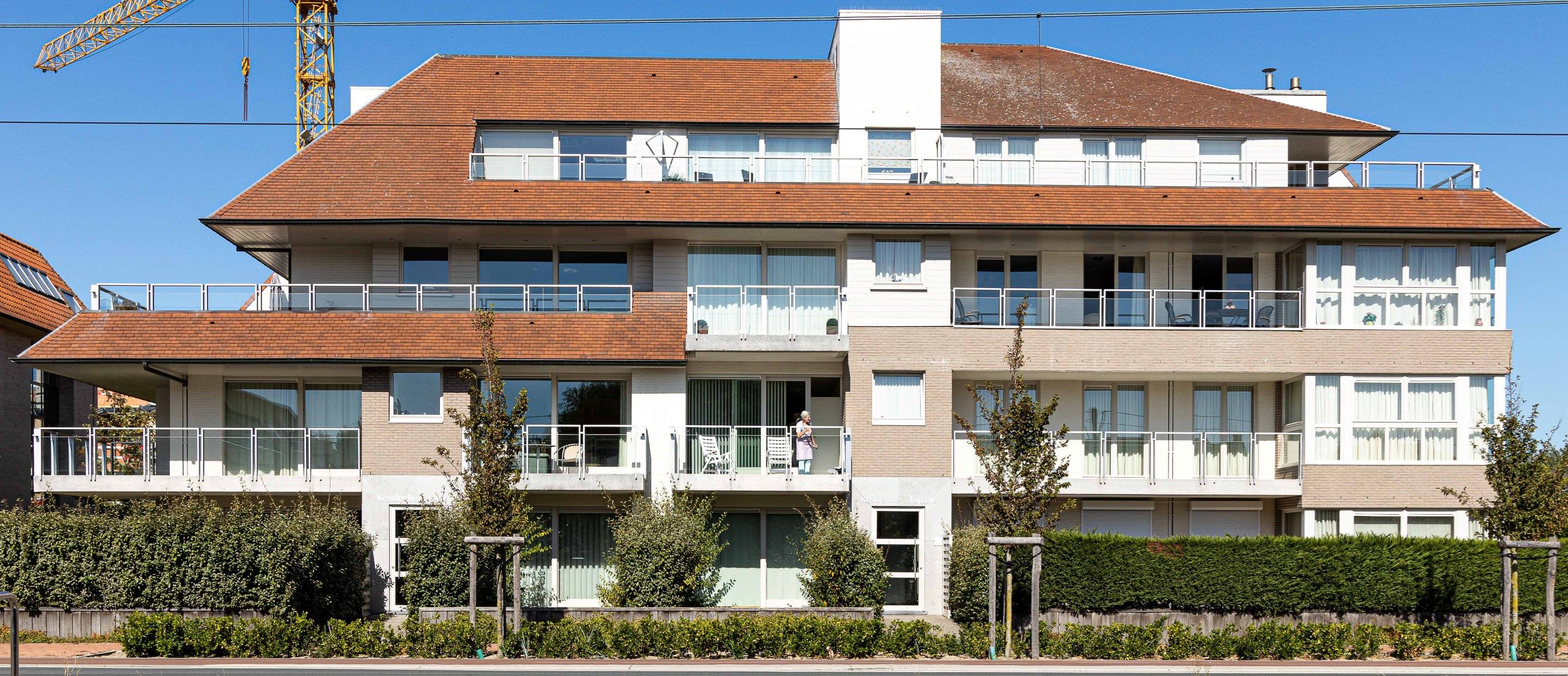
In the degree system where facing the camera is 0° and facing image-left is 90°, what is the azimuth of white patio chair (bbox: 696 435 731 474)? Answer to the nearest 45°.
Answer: approximately 315°

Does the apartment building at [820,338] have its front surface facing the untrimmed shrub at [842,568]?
yes

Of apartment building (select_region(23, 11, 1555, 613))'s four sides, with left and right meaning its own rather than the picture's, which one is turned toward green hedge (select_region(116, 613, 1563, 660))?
front

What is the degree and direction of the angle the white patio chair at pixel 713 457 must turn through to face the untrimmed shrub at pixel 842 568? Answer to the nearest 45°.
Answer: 0° — it already faces it

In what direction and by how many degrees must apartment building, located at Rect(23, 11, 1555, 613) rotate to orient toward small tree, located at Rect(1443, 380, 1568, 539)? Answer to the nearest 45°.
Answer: approximately 45° to its left

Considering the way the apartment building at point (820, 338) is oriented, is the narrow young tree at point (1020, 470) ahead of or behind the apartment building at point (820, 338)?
ahead

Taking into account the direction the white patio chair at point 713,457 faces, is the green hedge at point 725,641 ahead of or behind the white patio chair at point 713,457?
ahead

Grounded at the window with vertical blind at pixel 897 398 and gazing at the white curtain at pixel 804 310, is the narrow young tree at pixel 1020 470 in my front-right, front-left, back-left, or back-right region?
back-left

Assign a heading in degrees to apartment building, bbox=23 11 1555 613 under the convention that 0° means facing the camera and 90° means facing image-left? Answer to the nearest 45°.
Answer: approximately 0°
